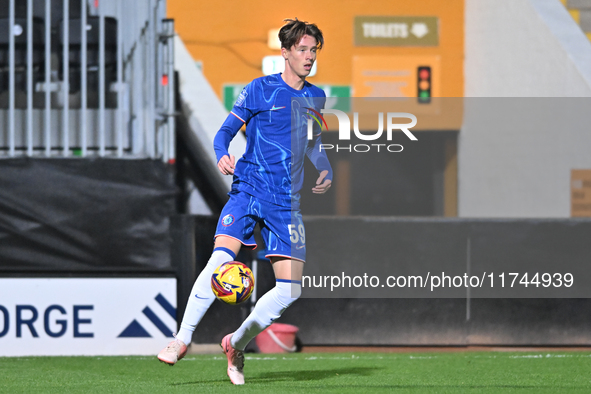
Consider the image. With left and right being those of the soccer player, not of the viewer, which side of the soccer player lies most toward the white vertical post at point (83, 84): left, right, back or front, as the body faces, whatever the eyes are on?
back

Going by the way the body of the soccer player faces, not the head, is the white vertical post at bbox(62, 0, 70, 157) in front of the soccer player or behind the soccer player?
behind

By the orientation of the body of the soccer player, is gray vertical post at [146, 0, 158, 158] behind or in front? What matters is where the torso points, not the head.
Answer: behind

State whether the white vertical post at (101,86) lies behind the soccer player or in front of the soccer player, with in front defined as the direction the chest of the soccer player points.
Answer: behind

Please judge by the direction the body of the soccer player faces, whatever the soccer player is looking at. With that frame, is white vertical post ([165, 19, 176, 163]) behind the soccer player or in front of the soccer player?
behind

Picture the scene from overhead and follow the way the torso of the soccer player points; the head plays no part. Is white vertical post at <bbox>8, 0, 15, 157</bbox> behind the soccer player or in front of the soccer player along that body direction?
behind
